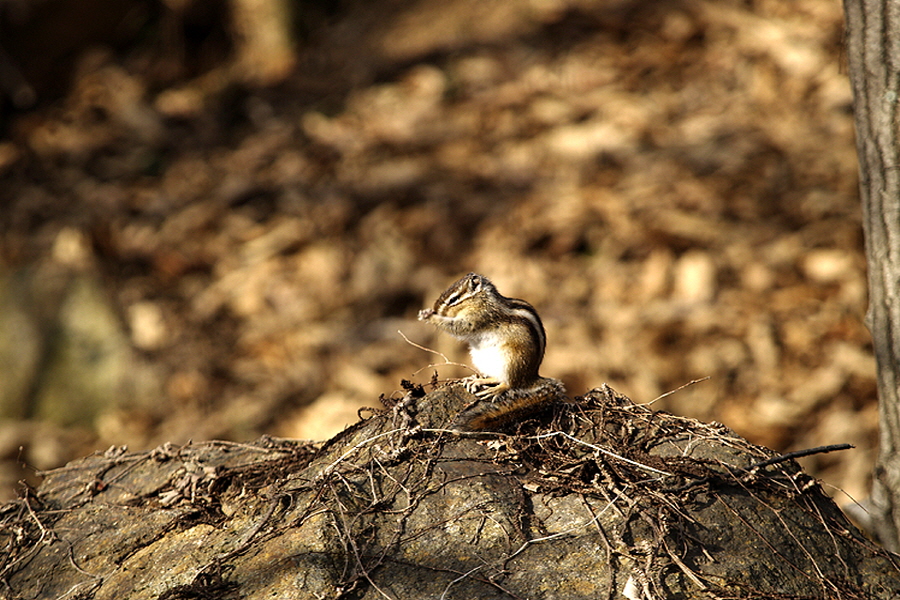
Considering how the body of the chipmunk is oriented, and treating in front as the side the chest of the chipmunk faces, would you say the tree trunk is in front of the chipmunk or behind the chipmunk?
behind

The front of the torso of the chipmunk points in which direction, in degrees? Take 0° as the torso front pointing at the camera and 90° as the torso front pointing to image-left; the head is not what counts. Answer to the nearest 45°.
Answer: approximately 90°
